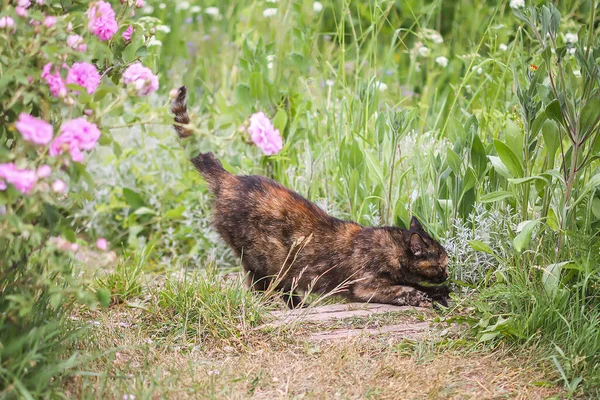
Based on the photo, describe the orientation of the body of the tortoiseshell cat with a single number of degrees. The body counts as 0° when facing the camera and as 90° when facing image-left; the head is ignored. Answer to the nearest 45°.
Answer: approximately 270°

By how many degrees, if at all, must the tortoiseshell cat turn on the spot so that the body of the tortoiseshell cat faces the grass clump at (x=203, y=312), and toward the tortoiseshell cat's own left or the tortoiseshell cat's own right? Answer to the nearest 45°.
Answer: approximately 135° to the tortoiseshell cat's own right

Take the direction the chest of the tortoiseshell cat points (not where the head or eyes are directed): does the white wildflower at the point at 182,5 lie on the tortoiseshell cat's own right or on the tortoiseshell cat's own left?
on the tortoiseshell cat's own left
